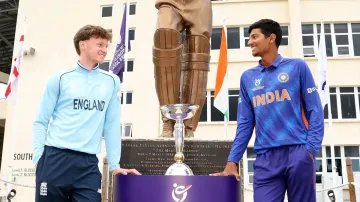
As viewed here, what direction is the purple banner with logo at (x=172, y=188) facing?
toward the camera

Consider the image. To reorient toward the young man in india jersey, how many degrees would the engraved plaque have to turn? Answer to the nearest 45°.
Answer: approximately 45° to its left

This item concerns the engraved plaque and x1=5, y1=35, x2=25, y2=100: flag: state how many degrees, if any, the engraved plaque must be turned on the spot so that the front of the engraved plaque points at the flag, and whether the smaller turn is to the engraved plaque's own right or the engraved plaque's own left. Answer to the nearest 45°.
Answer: approximately 135° to the engraved plaque's own right

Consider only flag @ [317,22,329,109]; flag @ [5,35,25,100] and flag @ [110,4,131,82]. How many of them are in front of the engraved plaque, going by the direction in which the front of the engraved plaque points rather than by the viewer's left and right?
0

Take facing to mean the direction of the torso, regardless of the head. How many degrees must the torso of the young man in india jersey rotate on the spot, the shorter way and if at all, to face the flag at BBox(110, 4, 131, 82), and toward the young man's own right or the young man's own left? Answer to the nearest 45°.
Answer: approximately 90° to the young man's own right

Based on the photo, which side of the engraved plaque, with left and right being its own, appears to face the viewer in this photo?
front

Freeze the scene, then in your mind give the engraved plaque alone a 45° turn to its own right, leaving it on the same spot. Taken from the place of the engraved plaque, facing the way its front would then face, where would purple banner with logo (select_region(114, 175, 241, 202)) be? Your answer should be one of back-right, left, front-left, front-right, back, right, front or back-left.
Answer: front-left

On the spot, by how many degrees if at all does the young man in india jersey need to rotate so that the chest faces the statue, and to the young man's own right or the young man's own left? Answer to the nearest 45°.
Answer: approximately 90° to the young man's own right
